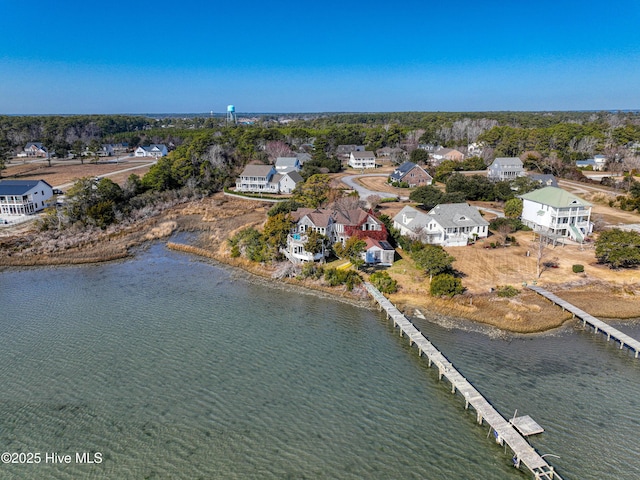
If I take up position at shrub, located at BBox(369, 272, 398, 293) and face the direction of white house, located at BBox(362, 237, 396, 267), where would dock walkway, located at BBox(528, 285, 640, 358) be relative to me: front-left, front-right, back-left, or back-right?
back-right

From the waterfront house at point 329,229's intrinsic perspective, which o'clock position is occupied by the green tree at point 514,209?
The green tree is roughly at 8 o'clock from the waterfront house.

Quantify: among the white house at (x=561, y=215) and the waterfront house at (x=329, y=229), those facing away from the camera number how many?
0

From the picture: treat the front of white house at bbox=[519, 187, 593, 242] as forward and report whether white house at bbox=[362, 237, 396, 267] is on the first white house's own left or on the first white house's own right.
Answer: on the first white house's own right

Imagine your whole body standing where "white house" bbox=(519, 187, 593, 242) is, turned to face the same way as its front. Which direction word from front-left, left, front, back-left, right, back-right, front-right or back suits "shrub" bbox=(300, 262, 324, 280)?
right

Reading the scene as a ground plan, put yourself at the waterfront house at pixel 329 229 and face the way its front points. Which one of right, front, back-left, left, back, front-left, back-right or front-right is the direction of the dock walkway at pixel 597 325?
front-left

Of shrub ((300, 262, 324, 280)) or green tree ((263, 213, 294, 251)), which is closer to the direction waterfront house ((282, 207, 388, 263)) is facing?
the shrub

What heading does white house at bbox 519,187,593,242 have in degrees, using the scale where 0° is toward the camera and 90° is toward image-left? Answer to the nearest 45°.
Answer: approximately 315°

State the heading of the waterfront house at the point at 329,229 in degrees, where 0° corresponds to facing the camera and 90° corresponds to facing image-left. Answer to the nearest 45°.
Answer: approximately 0°

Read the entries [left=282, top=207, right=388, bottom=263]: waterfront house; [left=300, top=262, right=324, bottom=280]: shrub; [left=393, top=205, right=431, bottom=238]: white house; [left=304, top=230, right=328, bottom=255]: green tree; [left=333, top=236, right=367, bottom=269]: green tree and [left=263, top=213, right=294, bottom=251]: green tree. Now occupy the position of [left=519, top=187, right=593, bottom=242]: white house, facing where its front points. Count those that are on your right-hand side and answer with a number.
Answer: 6

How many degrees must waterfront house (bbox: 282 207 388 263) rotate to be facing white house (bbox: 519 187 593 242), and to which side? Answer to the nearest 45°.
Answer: approximately 90° to its left

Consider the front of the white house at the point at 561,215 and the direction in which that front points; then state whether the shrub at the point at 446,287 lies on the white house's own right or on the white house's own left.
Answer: on the white house's own right

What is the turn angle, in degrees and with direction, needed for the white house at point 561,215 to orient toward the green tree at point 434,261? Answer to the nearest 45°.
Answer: approximately 90° to its right

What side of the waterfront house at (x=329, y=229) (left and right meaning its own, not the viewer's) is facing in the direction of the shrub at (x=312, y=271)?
front

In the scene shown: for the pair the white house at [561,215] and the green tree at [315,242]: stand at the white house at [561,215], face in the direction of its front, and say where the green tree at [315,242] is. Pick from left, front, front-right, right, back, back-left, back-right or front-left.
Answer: right
